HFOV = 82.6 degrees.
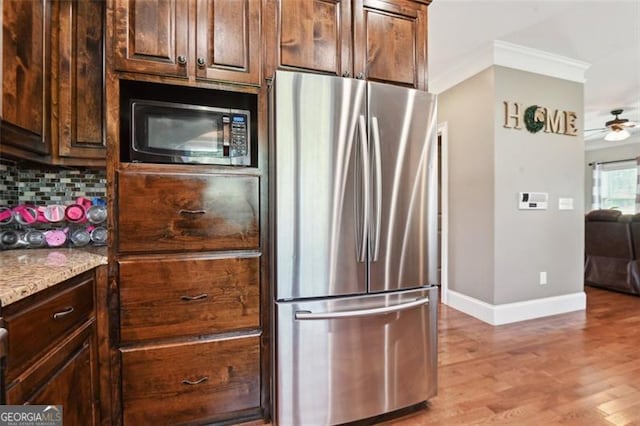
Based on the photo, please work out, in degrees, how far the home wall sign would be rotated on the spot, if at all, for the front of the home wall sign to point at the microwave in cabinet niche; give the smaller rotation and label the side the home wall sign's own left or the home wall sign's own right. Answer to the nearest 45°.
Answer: approximately 90° to the home wall sign's own right

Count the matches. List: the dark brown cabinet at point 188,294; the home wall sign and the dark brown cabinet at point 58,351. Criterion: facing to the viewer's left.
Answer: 0

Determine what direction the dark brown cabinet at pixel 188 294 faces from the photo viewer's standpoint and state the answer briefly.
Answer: facing the viewer

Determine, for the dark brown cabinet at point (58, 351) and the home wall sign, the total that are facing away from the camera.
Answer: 0

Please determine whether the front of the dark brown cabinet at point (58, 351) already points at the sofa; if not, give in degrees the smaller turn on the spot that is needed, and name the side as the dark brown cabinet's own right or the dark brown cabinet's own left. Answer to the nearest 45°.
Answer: approximately 45° to the dark brown cabinet's own left

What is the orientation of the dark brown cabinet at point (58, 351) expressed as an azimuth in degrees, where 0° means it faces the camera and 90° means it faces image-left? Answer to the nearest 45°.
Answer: approximately 315°

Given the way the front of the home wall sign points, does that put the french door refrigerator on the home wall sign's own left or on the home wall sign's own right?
on the home wall sign's own right

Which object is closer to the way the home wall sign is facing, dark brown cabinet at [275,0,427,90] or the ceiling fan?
the dark brown cabinet

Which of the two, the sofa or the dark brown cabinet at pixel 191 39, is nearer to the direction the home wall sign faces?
the dark brown cabinet

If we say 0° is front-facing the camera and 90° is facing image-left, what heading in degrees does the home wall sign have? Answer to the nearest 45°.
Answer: approximately 315°

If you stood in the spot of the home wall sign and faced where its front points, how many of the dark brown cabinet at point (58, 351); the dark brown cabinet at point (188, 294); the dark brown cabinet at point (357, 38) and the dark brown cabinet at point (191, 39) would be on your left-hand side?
0

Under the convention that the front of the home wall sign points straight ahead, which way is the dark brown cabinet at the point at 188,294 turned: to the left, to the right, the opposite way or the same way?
the same way
